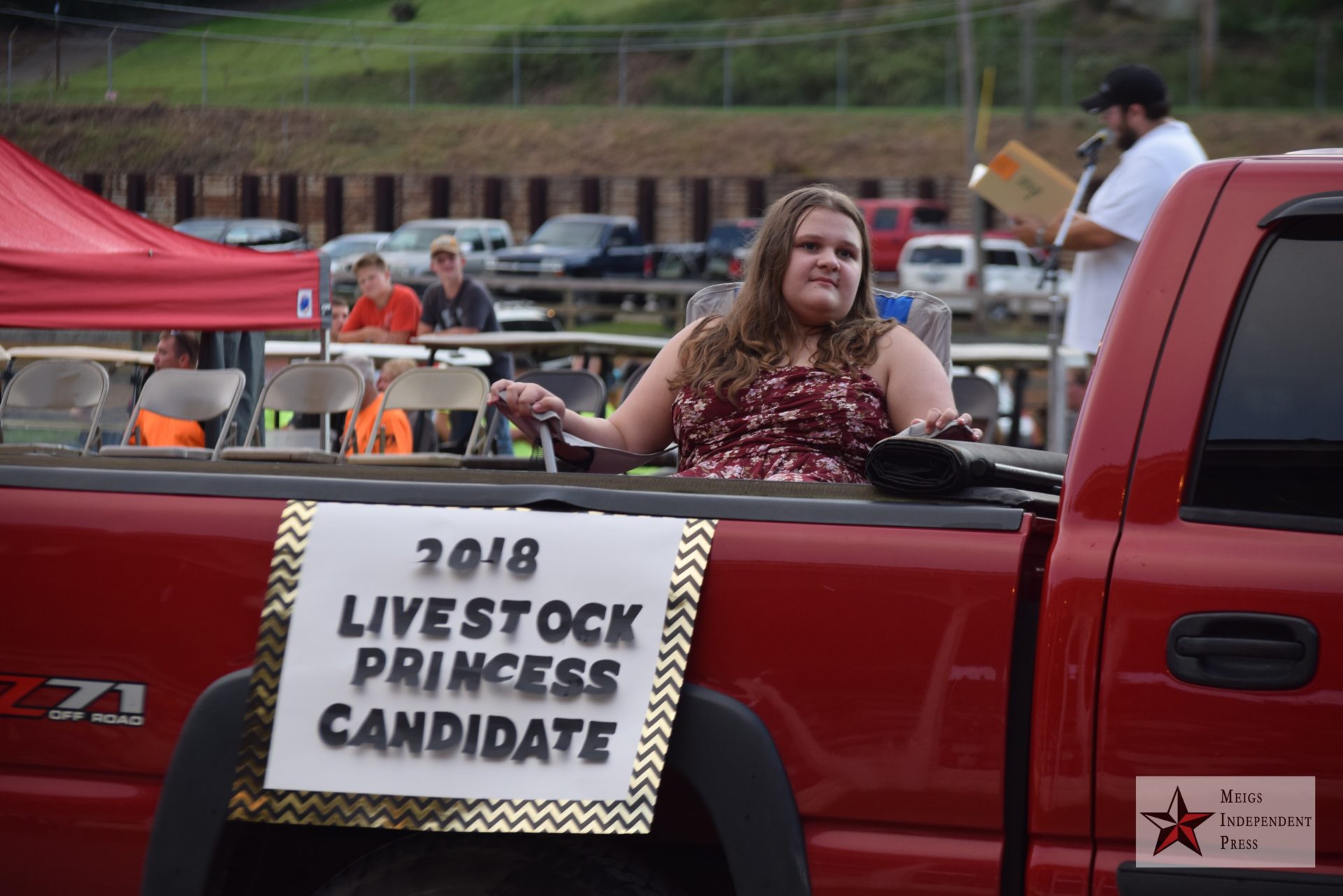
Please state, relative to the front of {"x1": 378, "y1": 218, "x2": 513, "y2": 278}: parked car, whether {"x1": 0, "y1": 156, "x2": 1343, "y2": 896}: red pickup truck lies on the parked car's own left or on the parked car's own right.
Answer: on the parked car's own left

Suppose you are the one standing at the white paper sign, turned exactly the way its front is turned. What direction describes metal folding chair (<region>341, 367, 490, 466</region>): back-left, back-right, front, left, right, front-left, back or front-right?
back

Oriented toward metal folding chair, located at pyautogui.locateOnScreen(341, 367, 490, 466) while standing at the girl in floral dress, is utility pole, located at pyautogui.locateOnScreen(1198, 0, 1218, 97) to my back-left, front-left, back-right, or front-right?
front-right

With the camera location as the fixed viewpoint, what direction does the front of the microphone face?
facing to the right of the viewer

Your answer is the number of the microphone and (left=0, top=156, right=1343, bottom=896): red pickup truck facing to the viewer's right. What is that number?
2

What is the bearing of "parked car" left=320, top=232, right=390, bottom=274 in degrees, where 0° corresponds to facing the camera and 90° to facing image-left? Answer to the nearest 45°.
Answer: approximately 45°

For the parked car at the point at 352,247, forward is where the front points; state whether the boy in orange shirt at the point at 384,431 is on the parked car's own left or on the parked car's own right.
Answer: on the parked car's own left

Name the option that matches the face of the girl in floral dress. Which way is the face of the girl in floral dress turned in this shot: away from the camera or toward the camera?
toward the camera

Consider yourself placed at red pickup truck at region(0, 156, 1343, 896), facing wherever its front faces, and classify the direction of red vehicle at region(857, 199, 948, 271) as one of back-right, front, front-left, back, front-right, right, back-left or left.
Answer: left

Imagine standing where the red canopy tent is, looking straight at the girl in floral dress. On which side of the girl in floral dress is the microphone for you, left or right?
left

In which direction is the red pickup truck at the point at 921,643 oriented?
to the viewer's right

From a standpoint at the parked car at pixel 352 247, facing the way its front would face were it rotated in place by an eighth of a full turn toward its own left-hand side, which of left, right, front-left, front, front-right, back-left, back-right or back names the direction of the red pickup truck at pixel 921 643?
front

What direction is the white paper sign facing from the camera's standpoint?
toward the camera

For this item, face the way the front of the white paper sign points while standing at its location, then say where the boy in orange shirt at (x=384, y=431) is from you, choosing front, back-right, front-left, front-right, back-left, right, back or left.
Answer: back

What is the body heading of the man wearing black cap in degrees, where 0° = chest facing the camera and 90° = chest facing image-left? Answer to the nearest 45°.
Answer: approximately 90°

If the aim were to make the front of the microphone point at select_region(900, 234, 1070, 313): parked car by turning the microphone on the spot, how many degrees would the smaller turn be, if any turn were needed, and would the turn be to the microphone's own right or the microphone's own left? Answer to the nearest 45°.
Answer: approximately 90° to the microphone's own left

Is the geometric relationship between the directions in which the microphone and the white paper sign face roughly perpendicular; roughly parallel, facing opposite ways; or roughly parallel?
roughly perpendicular

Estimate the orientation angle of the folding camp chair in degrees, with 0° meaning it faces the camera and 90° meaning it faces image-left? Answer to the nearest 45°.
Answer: approximately 0°
